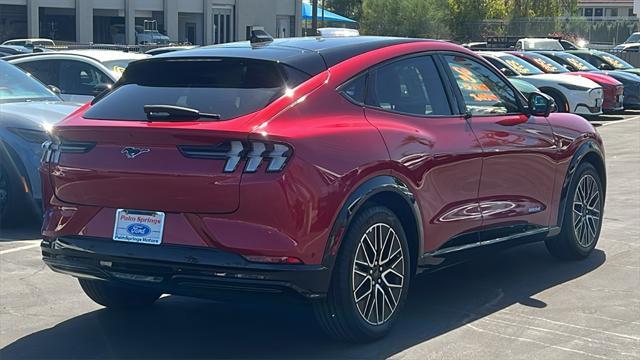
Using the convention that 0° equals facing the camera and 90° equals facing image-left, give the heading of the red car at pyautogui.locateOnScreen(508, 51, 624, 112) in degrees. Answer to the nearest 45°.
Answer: approximately 315°

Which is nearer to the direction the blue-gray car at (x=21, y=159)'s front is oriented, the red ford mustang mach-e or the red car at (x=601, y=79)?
the red ford mustang mach-e

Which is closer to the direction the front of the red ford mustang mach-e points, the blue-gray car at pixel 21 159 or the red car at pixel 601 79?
the red car

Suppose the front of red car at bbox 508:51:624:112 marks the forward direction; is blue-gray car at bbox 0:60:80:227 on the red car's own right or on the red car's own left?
on the red car's own right

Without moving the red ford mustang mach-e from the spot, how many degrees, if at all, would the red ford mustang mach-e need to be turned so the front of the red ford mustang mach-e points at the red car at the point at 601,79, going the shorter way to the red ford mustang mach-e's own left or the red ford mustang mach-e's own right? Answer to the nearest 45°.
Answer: approximately 45° to the red ford mustang mach-e's own left

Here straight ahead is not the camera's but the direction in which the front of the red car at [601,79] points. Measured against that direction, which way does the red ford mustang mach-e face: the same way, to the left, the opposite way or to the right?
to the left

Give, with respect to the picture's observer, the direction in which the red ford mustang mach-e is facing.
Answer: facing away from the viewer and to the right of the viewer

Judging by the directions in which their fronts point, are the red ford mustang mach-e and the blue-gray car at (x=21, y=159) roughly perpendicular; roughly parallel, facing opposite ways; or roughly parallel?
roughly perpendicular

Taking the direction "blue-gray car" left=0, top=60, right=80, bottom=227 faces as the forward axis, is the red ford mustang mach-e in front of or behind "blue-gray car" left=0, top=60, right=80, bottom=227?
in front

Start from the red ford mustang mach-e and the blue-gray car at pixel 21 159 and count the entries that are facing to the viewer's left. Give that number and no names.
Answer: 0

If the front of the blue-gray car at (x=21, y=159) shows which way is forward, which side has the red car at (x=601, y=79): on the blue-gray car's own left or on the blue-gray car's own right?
on the blue-gray car's own left

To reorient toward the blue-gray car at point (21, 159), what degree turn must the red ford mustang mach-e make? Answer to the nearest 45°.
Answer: approximately 90° to its left
